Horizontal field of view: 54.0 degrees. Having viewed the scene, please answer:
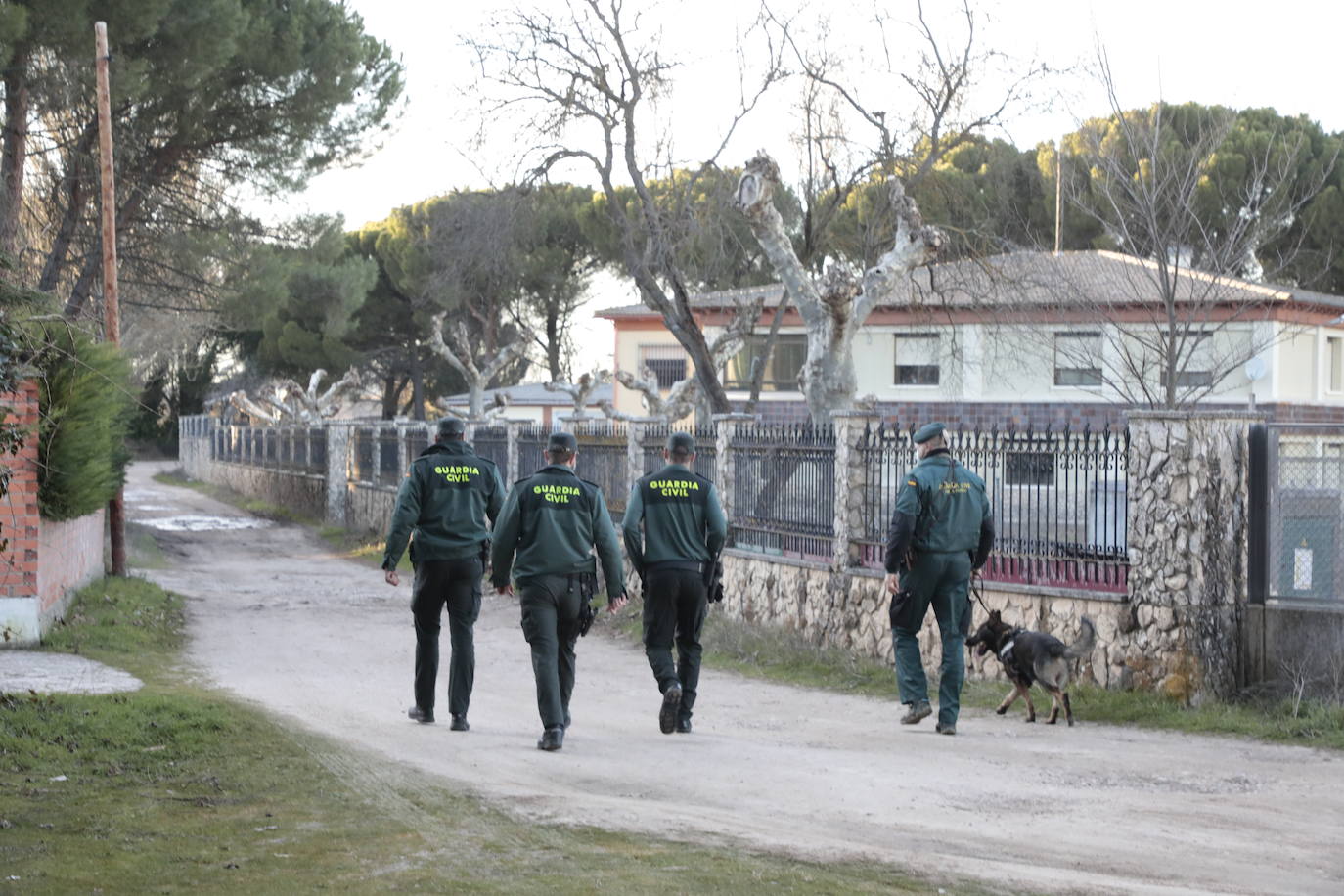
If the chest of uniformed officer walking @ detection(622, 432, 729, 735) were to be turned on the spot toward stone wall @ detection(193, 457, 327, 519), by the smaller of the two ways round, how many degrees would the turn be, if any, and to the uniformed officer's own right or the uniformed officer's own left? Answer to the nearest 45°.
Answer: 0° — they already face it

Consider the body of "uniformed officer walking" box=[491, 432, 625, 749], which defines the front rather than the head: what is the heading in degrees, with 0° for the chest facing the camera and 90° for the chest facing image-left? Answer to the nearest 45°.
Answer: approximately 180°

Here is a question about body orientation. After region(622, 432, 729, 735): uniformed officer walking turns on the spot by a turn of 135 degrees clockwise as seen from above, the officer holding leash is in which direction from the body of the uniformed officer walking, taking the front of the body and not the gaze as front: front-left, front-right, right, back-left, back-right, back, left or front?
front-left

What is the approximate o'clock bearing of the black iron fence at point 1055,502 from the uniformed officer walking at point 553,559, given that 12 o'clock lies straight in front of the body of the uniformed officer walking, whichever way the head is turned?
The black iron fence is roughly at 2 o'clock from the uniformed officer walking.

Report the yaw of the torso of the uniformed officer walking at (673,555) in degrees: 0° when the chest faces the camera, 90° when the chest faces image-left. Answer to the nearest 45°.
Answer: approximately 180°

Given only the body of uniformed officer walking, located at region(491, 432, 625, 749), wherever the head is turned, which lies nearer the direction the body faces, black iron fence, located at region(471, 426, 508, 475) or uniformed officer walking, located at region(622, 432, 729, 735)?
the black iron fence

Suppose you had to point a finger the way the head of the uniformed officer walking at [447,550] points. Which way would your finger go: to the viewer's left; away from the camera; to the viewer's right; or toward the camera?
away from the camera

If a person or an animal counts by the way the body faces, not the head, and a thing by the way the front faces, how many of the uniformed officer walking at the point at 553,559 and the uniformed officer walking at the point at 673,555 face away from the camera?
2

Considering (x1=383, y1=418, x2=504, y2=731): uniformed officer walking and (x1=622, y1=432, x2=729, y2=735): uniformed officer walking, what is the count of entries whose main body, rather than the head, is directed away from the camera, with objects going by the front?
2

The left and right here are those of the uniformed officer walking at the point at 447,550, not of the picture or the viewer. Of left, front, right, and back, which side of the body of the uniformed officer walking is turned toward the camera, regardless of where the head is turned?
back
